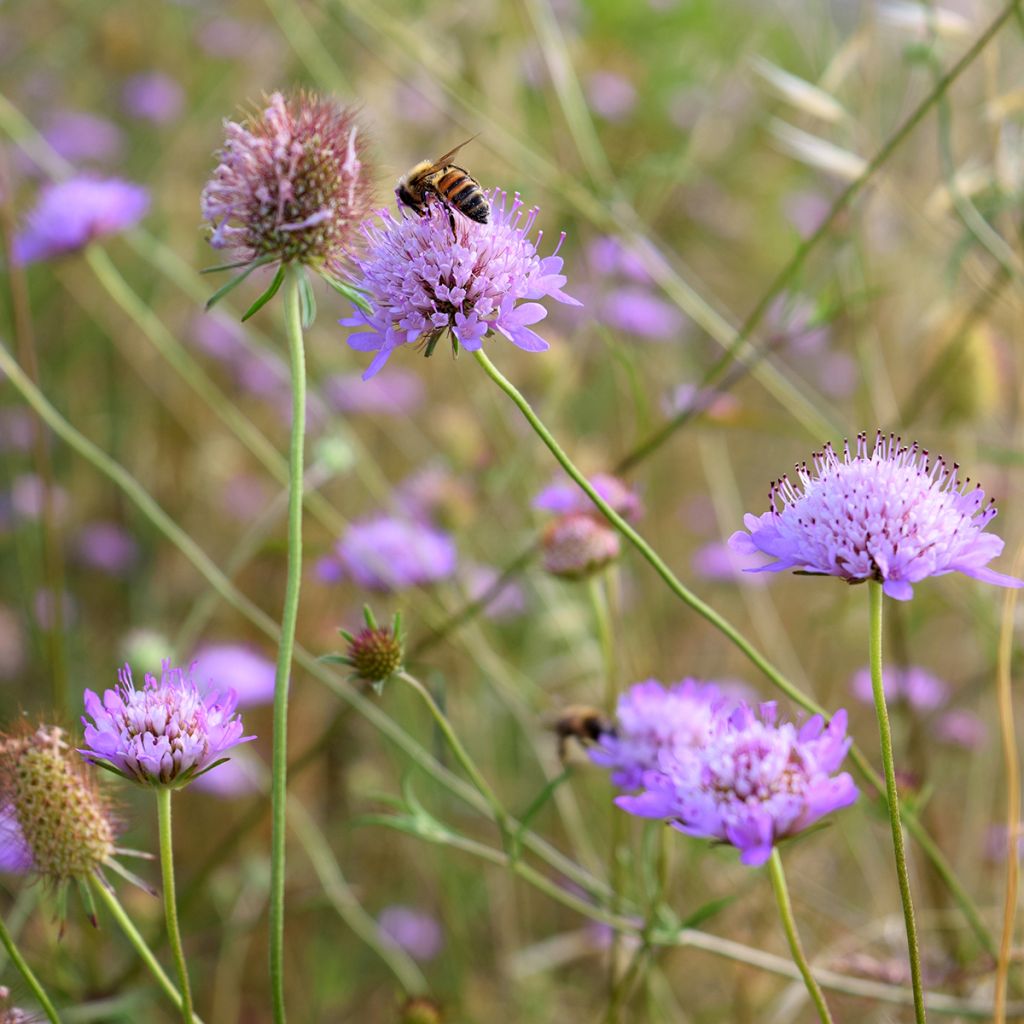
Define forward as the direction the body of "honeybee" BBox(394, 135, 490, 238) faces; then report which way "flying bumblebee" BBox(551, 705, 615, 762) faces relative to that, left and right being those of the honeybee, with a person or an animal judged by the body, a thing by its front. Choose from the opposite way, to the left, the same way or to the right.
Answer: the opposite way

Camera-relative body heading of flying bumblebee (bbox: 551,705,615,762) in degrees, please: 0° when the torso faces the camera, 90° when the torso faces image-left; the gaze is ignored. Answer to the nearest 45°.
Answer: approximately 270°

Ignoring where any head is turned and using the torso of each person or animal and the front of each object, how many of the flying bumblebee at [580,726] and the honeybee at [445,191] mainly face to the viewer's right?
1

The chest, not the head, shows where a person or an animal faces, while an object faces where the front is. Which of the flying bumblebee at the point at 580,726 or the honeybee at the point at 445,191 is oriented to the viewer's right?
the flying bumblebee

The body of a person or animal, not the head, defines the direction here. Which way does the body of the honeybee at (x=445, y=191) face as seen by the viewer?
to the viewer's left
